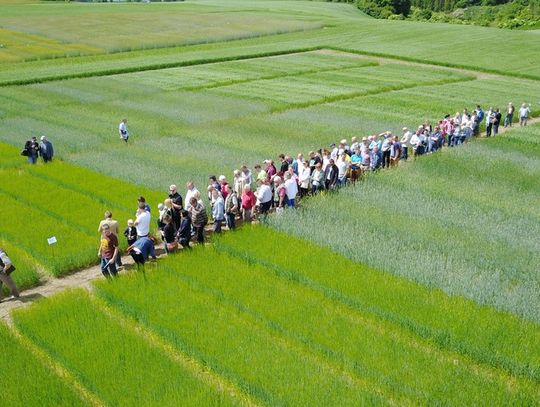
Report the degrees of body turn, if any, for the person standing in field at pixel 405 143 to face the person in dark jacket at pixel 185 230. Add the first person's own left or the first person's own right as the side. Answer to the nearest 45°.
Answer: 0° — they already face them

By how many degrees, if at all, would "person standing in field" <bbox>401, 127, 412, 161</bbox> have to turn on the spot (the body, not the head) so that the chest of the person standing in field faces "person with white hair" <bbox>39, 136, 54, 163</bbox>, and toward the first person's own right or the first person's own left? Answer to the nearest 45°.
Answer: approximately 45° to the first person's own right

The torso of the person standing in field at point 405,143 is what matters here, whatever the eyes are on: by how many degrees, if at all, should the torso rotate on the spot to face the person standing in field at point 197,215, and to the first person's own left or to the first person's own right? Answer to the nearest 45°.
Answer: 0° — they already face them

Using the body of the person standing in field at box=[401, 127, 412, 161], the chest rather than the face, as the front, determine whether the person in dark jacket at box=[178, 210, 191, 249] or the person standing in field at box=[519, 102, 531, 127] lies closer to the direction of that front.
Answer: the person in dark jacket

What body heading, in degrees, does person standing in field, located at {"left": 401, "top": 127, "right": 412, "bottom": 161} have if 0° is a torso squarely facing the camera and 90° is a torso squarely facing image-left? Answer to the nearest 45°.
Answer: approximately 45°

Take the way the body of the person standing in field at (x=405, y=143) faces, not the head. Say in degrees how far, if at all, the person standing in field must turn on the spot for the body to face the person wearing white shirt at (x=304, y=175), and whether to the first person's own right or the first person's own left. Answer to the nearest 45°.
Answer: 0° — they already face them

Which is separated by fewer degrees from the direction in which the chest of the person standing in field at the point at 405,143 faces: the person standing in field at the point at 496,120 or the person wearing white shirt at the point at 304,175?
the person wearing white shirt
